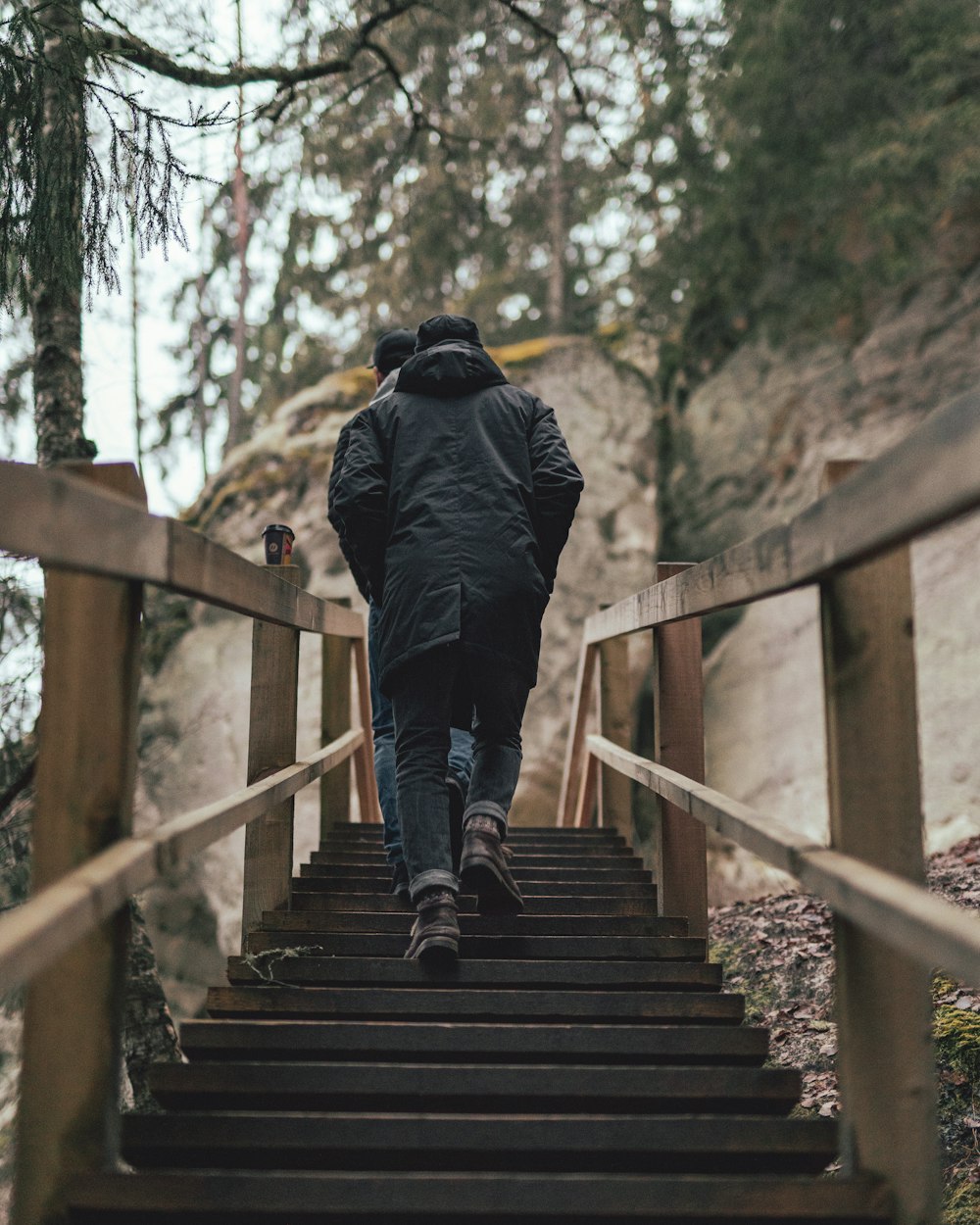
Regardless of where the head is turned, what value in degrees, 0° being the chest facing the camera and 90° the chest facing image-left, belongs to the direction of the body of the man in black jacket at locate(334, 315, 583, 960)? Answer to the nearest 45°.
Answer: approximately 180°

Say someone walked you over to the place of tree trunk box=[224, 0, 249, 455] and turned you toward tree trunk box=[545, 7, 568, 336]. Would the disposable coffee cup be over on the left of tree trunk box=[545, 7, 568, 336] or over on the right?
right

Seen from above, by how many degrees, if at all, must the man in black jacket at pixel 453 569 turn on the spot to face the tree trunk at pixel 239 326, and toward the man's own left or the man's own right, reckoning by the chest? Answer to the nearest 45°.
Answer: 0° — they already face it

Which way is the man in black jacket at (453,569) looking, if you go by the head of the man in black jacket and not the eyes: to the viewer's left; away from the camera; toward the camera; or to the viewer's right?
away from the camera
